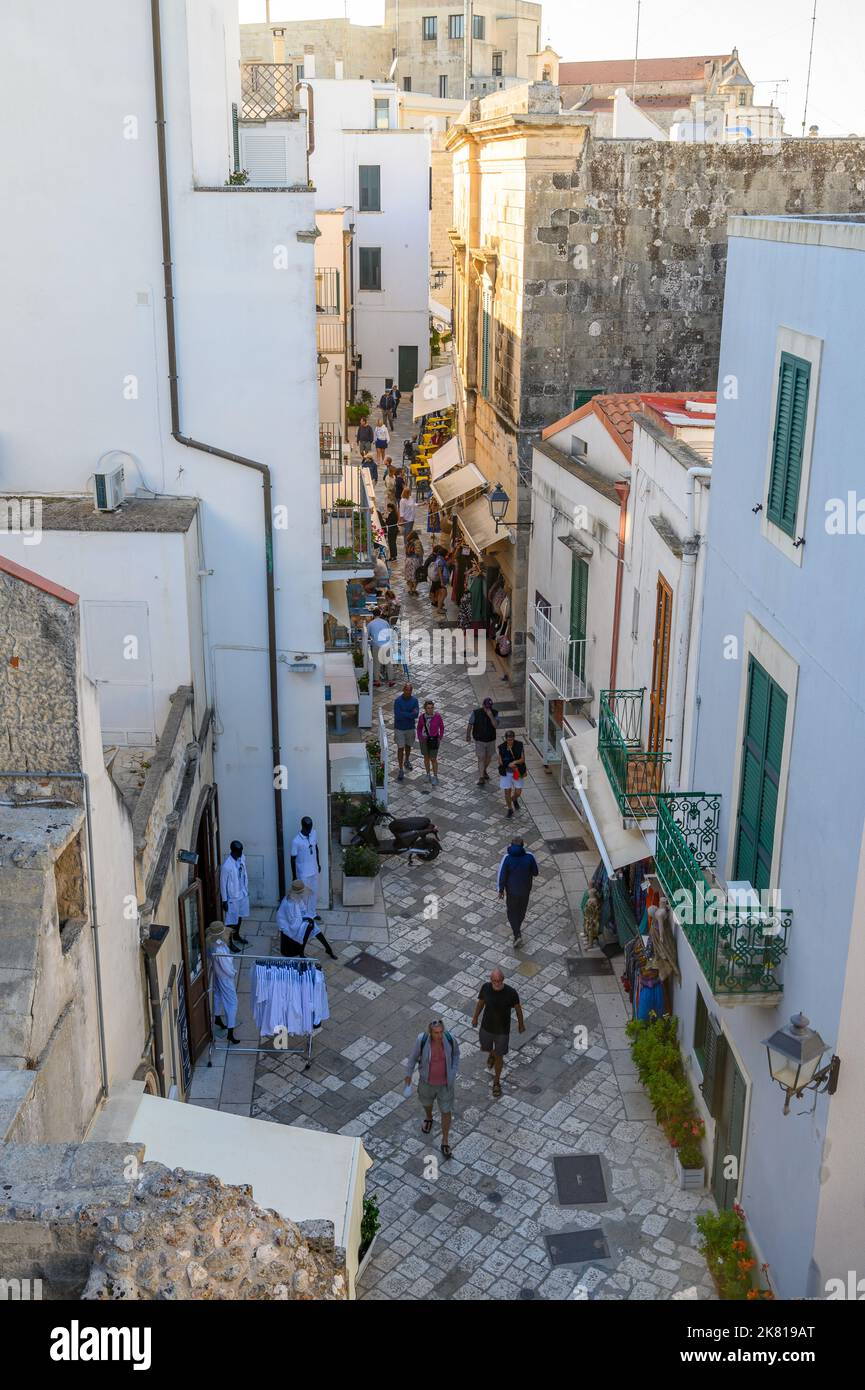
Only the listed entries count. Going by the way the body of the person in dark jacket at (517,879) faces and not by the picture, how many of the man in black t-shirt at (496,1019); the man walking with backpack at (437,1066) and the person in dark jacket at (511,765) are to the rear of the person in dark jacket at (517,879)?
2

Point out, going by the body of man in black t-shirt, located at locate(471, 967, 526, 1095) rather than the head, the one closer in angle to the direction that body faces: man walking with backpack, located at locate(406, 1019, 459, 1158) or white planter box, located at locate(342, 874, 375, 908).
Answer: the man walking with backpack

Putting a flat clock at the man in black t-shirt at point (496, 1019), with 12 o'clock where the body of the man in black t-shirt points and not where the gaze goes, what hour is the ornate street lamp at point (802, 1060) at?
The ornate street lamp is roughly at 11 o'clock from the man in black t-shirt.

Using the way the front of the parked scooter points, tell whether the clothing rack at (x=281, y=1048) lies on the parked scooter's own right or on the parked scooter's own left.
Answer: on the parked scooter's own left

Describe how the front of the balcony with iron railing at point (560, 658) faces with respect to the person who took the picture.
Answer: facing to the left of the viewer

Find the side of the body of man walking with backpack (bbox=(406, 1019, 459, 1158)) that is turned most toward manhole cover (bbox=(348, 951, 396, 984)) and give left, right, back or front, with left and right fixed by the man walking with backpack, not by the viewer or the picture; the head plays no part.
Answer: back

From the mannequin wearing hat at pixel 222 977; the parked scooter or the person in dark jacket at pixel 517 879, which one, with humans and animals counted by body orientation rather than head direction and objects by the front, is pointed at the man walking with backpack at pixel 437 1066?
the mannequin wearing hat

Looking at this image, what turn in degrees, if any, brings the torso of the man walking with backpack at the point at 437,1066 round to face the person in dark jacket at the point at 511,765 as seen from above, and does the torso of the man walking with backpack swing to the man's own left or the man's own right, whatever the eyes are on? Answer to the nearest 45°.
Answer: approximately 180°

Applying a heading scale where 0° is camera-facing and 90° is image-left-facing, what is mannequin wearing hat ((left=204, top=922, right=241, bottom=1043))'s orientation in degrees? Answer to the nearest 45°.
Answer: approximately 315°

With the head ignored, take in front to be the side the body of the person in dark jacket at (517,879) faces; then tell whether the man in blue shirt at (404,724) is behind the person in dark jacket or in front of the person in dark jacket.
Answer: in front

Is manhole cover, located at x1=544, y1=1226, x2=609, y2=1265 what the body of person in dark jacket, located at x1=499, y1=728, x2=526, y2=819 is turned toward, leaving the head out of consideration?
yes
